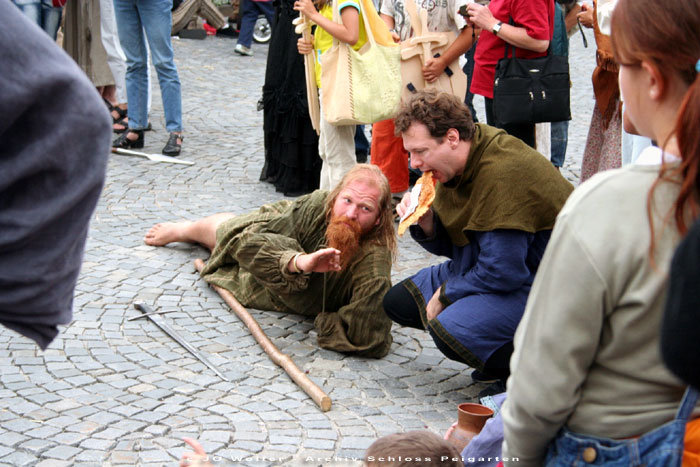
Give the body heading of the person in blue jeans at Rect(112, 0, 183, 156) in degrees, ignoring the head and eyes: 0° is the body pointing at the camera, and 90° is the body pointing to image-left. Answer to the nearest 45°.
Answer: approximately 45°

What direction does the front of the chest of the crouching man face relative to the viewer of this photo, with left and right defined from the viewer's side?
facing to the left of the viewer

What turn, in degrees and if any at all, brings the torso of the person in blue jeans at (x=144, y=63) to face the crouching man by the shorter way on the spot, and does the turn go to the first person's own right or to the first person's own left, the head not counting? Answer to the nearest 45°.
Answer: approximately 45° to the first person's own left

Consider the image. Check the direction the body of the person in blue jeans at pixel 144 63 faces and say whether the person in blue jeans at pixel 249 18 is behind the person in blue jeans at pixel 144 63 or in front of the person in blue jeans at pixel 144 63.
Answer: behind

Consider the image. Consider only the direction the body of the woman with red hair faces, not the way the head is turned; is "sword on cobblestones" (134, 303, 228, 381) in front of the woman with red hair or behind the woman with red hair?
in front

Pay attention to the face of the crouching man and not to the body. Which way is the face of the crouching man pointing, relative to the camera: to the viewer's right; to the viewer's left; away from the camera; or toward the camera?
to the viewer's left

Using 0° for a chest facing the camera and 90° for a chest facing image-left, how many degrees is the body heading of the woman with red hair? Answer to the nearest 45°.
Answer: approximately 135°

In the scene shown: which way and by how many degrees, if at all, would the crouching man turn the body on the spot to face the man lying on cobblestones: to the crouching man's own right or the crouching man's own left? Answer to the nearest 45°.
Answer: approximately 45° to the crouching man's own right
